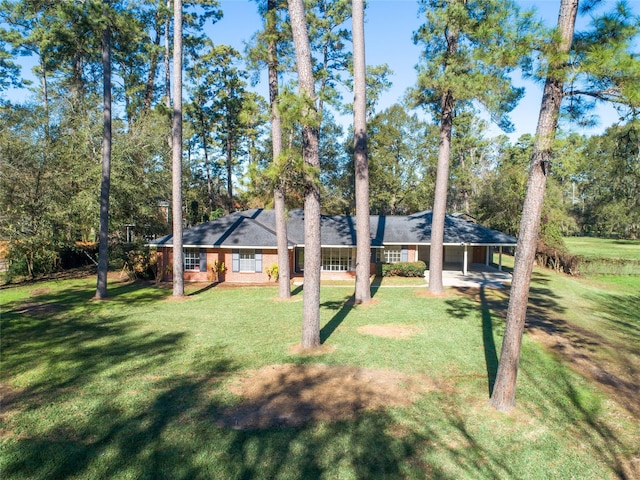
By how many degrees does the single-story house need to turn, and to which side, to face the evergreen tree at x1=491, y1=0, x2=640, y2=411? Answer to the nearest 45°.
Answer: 0° — it already faces it

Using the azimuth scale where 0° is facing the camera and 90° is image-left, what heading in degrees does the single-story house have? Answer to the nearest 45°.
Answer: approximately 0°

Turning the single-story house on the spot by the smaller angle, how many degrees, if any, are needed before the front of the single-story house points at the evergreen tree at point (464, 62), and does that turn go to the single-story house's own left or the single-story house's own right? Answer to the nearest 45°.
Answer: approximately 45° to the single-story house's own left
